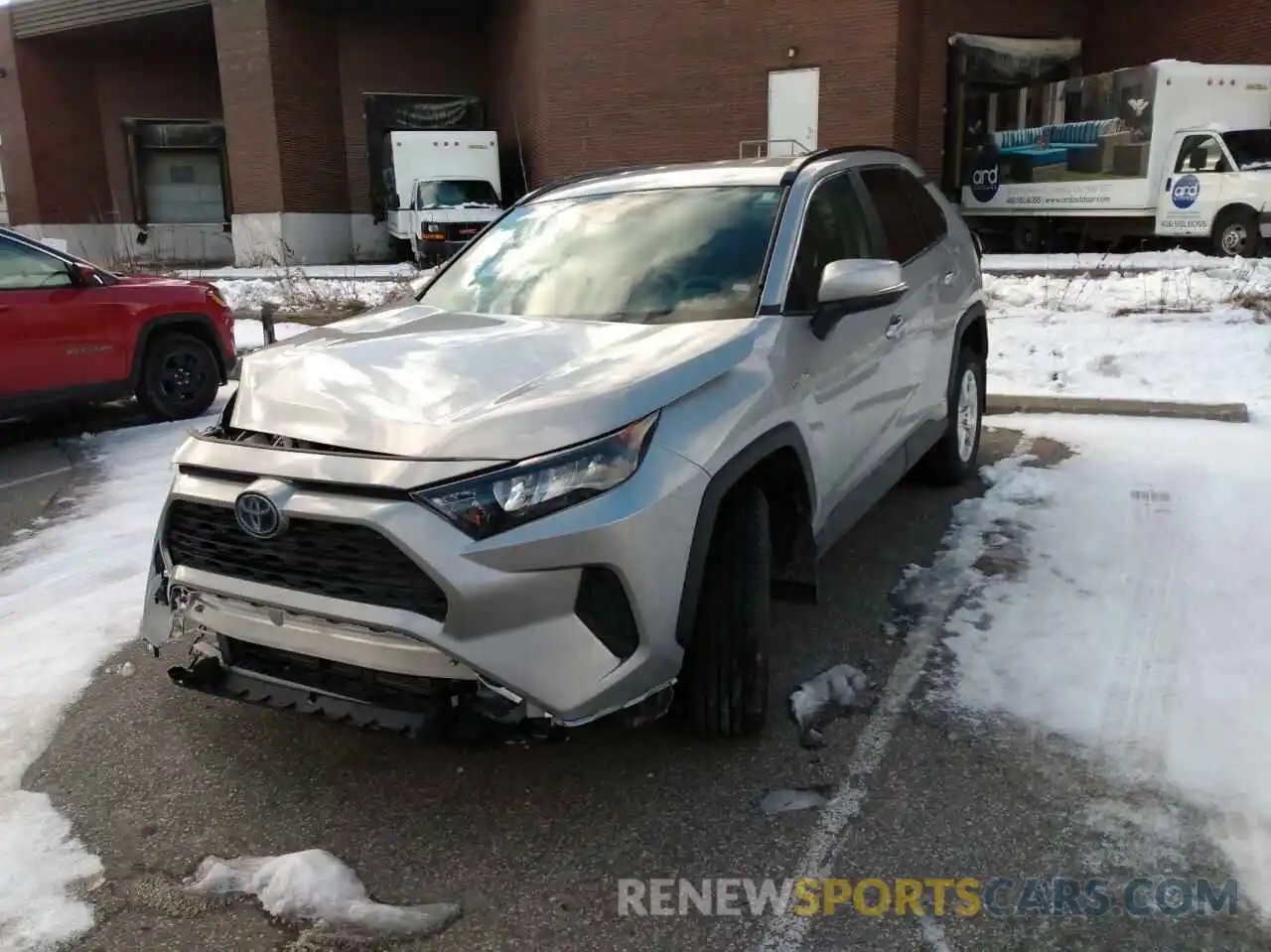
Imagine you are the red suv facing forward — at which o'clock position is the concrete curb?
The concrete curb is roughly at 1 o'clock from the red suv.

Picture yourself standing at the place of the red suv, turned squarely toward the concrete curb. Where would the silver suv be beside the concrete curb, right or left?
right

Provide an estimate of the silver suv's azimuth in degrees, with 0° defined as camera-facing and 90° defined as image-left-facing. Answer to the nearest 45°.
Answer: approximately 45°

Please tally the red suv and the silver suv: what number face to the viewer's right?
1

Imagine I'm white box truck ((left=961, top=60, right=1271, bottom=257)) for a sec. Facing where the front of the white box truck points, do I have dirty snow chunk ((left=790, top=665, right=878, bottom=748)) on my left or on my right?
on my right

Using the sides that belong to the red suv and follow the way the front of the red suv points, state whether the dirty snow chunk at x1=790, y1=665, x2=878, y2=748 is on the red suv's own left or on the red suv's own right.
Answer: on the red suv's own right

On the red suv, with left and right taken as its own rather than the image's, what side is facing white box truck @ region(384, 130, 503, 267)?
left

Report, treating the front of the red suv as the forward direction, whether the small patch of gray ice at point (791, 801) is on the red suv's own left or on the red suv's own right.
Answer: on the red suv's own right

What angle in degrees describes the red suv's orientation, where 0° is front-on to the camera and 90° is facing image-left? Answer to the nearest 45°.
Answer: approximately 270°

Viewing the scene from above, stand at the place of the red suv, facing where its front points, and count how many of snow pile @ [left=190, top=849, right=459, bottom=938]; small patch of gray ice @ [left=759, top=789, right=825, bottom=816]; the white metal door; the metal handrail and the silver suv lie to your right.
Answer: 3
